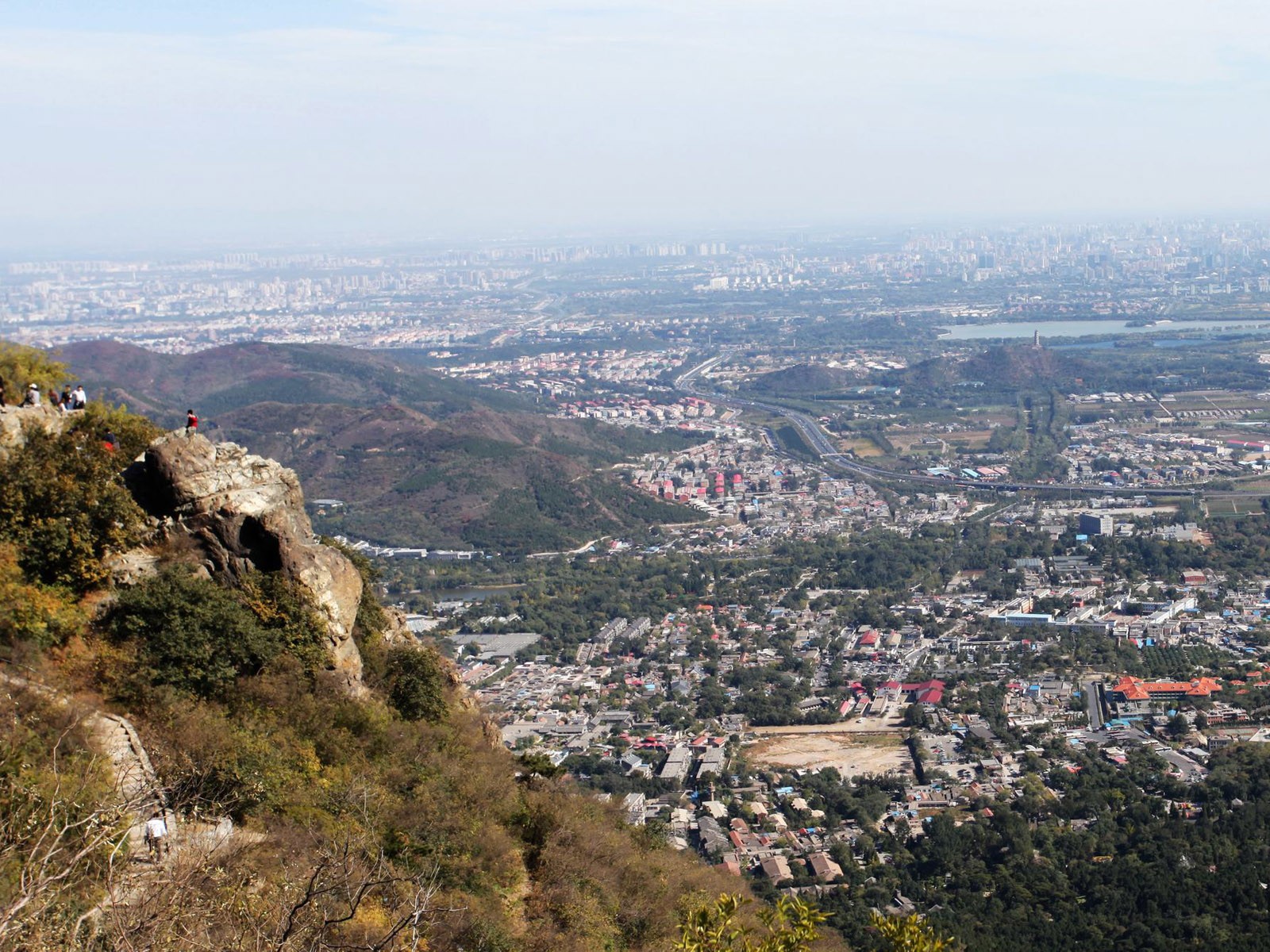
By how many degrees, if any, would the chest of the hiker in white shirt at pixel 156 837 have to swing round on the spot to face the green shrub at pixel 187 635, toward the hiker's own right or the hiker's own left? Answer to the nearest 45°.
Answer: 0° — they already face it

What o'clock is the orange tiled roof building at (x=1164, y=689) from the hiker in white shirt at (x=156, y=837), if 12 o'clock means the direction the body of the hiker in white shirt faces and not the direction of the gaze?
The orange tiled roof building is roughly at 2 o'clock from the hiker in white shirt.

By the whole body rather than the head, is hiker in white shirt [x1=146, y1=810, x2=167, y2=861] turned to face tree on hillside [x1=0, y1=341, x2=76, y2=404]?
yes

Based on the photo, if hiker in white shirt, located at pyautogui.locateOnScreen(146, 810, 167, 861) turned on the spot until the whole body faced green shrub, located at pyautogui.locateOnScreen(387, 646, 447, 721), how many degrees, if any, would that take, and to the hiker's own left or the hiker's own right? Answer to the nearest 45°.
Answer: approximately 45° to the hiker's own right

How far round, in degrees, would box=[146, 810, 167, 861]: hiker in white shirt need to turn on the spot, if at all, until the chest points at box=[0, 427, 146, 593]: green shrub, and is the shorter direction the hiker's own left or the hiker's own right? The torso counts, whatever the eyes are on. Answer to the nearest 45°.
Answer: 0° — they already face it

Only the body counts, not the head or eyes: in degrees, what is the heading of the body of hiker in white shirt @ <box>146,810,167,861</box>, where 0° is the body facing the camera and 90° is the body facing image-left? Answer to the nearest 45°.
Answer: approximately 180°

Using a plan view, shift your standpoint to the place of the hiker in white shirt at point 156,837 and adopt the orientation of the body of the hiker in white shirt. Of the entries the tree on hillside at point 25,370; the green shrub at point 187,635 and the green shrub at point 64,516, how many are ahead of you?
3
